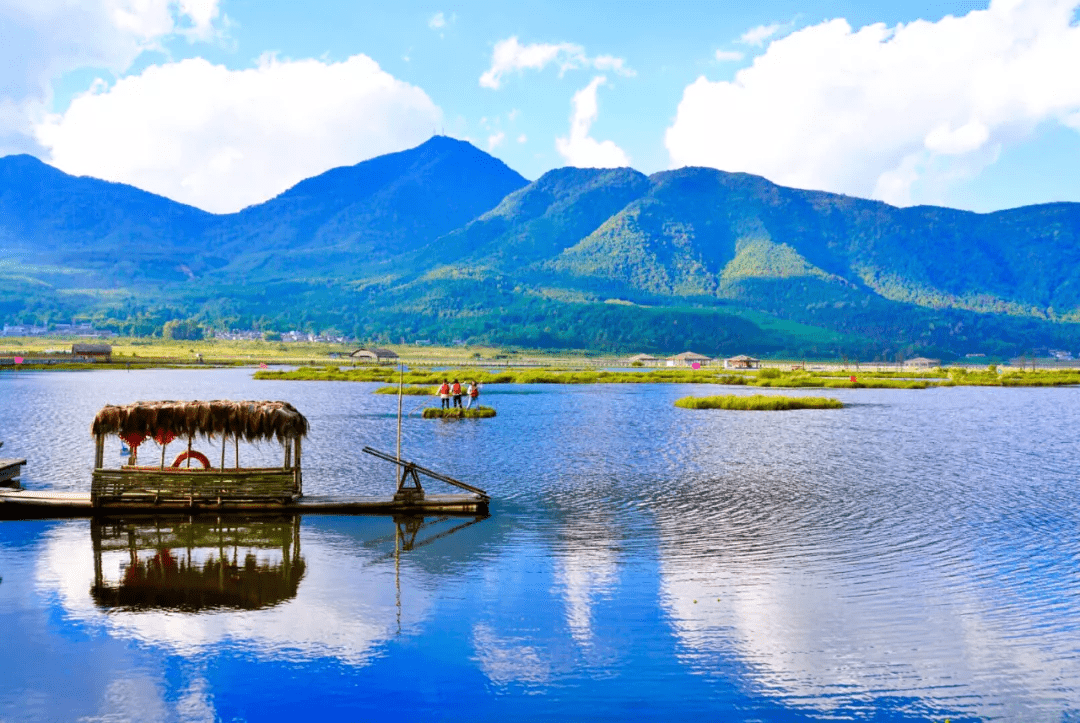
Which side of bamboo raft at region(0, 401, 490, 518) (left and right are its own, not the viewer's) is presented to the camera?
left
